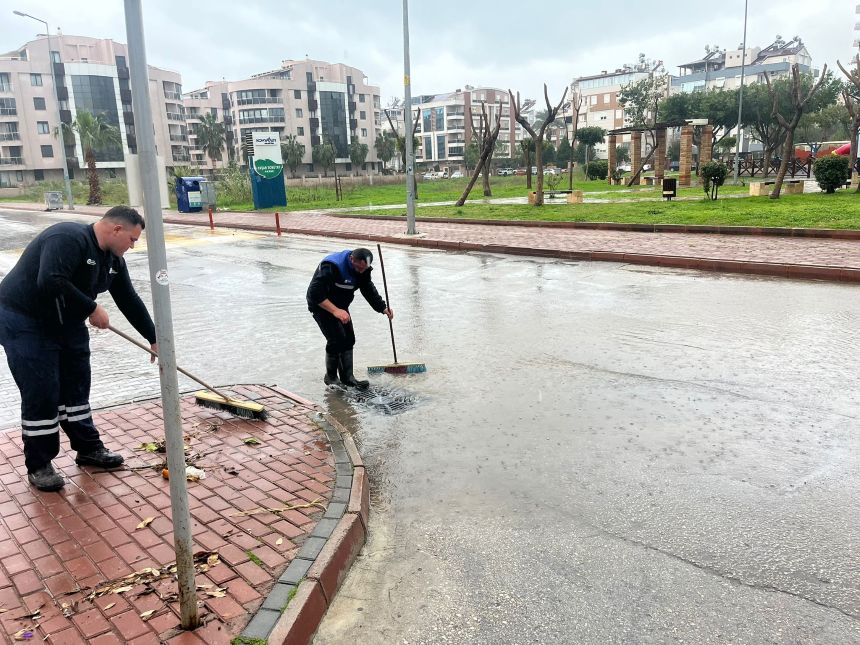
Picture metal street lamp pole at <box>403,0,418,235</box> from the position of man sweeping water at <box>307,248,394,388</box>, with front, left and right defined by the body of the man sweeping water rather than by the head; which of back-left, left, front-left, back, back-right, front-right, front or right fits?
back-left

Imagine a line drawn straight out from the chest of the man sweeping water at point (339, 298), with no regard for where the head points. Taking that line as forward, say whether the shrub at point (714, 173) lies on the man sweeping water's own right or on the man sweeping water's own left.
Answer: on the man sweeping water's own left

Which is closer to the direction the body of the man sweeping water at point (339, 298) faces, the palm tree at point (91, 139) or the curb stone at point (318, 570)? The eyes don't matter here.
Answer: the curb stone

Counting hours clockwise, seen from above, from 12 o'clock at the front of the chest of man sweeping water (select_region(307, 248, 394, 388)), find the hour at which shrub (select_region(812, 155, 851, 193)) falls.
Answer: The shrub is roughly at 9 o'clock from the man sweeping water.

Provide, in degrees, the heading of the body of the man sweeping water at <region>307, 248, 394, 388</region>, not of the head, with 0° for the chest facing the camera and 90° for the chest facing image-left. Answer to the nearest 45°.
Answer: approximately 315°

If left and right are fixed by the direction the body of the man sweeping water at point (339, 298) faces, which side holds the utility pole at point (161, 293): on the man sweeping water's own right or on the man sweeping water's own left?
on the man sweeping water's own right

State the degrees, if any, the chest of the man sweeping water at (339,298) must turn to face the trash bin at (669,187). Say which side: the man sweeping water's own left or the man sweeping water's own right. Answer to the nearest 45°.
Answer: approximately 90° to the man sweeping water's own left

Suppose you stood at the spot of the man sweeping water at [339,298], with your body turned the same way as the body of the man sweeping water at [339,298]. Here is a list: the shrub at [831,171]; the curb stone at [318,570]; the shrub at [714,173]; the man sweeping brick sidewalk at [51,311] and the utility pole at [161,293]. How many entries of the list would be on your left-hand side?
2
